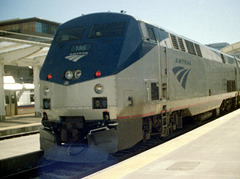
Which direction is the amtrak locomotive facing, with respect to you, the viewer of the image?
facing the viewer and to the left of the viewer

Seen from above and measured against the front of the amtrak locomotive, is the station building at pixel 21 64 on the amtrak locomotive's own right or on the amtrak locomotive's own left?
on the amtrak locomotive's own right

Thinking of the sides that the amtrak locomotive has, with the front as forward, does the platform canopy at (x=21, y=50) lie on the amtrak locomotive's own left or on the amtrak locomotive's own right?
on the amtrak locomotive's own right
